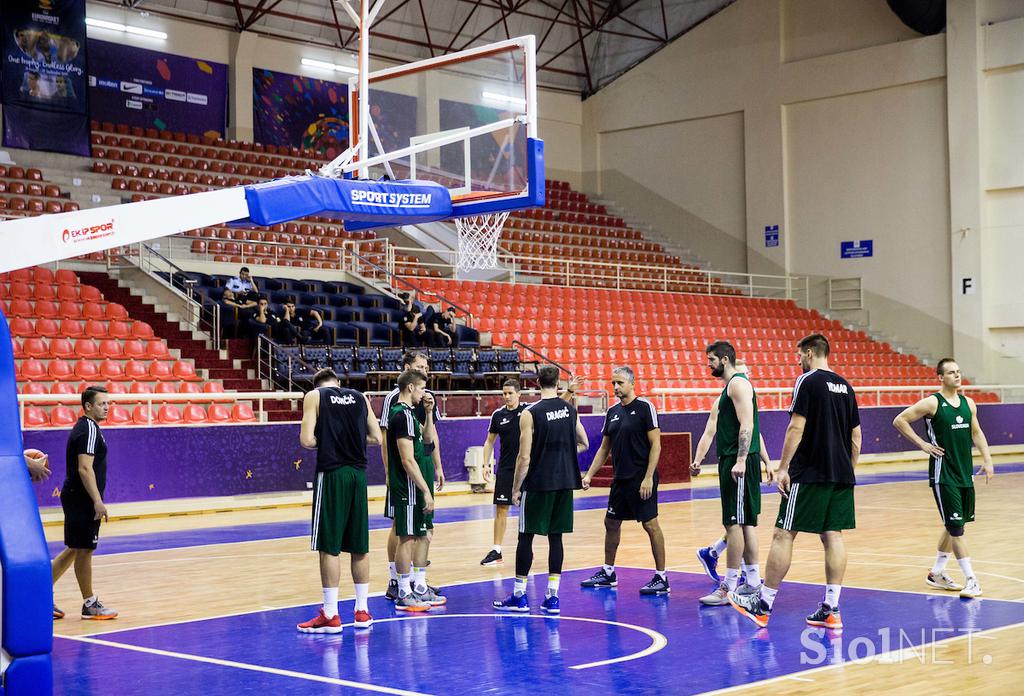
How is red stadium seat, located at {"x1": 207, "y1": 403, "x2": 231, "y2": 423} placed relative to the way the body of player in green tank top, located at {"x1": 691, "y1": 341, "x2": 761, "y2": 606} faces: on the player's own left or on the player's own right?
on the player's own right

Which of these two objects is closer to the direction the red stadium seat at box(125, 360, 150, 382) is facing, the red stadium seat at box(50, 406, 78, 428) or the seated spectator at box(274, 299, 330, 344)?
the red stadium seat

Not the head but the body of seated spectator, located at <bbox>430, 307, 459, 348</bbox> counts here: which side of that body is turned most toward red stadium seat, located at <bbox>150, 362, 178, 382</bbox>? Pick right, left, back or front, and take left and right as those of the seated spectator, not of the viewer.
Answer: right

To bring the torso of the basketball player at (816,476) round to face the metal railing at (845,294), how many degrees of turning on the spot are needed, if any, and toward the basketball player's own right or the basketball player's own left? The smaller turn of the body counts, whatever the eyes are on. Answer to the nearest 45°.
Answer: approximately 45° to the basketball player's own right

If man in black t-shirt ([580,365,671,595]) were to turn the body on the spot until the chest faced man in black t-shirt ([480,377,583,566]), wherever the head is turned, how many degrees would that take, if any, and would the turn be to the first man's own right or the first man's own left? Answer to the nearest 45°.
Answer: approximately 90° to the first man's own right

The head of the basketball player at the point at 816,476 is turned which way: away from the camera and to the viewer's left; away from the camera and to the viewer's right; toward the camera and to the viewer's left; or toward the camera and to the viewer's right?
away from the camera and to the viewer's left

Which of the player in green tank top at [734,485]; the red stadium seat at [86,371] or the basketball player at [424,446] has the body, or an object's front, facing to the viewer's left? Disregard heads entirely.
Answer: the player in green tank top

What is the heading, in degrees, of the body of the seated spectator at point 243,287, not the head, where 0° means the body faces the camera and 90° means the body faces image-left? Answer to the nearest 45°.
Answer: approximately 315°

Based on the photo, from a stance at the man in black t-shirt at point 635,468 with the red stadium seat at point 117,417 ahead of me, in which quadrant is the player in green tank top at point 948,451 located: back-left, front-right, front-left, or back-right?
back-right

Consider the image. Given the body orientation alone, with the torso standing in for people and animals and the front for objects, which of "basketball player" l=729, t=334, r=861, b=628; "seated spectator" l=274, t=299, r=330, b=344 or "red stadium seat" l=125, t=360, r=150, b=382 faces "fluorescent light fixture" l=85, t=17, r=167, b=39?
the basketball player
